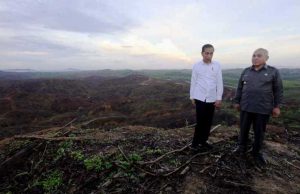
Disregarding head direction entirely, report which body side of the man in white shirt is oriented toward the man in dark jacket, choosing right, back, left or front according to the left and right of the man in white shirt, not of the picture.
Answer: left

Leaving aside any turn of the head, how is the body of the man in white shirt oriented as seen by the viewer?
toward the camera

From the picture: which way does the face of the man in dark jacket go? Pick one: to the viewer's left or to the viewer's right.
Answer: to the viewer's left
